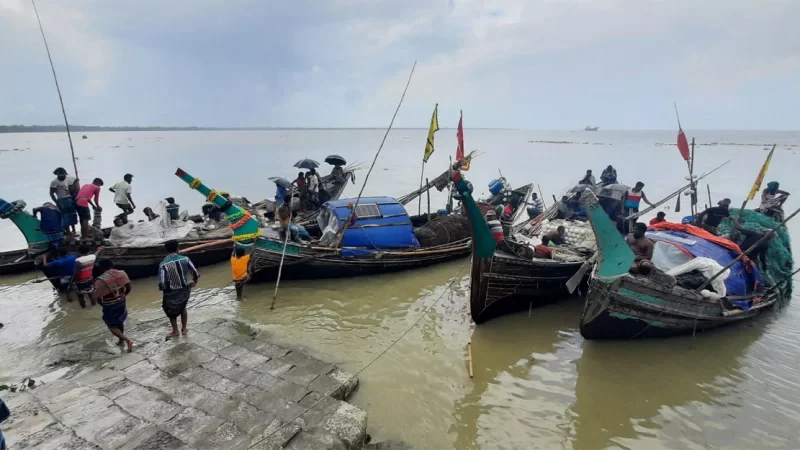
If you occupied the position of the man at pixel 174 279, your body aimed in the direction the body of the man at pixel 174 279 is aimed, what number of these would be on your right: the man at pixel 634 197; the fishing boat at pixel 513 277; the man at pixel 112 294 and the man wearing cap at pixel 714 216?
3

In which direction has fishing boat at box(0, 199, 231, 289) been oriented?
to the viewer's left

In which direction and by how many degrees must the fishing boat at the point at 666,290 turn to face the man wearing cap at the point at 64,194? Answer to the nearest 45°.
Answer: approximately 45° to its right

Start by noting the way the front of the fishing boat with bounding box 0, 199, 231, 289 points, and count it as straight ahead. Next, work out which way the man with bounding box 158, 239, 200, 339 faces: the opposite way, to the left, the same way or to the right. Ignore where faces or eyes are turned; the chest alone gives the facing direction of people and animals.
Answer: to the right

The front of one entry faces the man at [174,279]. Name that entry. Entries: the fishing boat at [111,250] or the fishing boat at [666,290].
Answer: the fishing boat at [666,290]

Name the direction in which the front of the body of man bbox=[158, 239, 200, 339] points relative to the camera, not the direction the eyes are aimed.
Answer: away from the camera

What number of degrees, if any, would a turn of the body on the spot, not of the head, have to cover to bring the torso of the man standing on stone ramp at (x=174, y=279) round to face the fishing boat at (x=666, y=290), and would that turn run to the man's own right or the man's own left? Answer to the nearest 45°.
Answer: approximately 135° to the man's own right
